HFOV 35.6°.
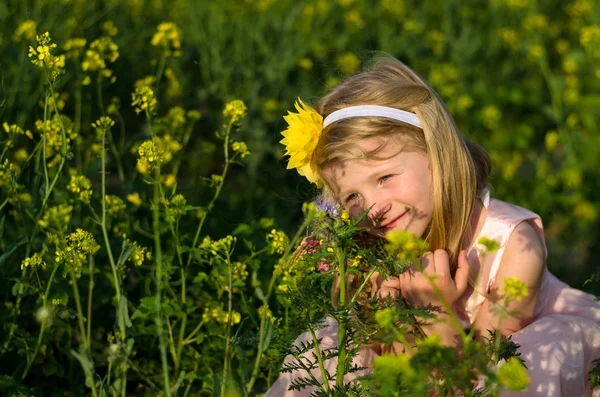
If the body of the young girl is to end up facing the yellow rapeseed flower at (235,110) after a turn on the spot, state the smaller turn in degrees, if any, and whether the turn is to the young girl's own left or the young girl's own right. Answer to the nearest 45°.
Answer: approximately 90° to the young girl's own right

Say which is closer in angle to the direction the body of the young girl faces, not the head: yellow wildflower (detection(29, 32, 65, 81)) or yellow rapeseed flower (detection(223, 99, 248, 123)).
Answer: the yellow wildflower

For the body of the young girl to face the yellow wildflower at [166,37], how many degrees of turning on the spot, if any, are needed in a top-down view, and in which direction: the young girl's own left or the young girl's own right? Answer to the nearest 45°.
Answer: approximately 90° to the young girl's own right

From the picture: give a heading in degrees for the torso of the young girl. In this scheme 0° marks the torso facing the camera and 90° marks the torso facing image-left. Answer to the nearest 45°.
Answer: approximately 45°

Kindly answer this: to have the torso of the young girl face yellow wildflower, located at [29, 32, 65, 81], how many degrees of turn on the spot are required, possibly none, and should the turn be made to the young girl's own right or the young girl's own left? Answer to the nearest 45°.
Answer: approximately 45° to the young girl's own right

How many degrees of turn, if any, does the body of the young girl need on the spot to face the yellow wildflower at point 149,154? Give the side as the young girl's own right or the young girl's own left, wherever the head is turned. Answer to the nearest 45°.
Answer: approximately 45° to the young girl's own right

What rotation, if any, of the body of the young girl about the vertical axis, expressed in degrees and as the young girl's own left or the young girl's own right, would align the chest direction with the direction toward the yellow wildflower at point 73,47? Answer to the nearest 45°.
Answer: approximately 90° to the young girl's own right
